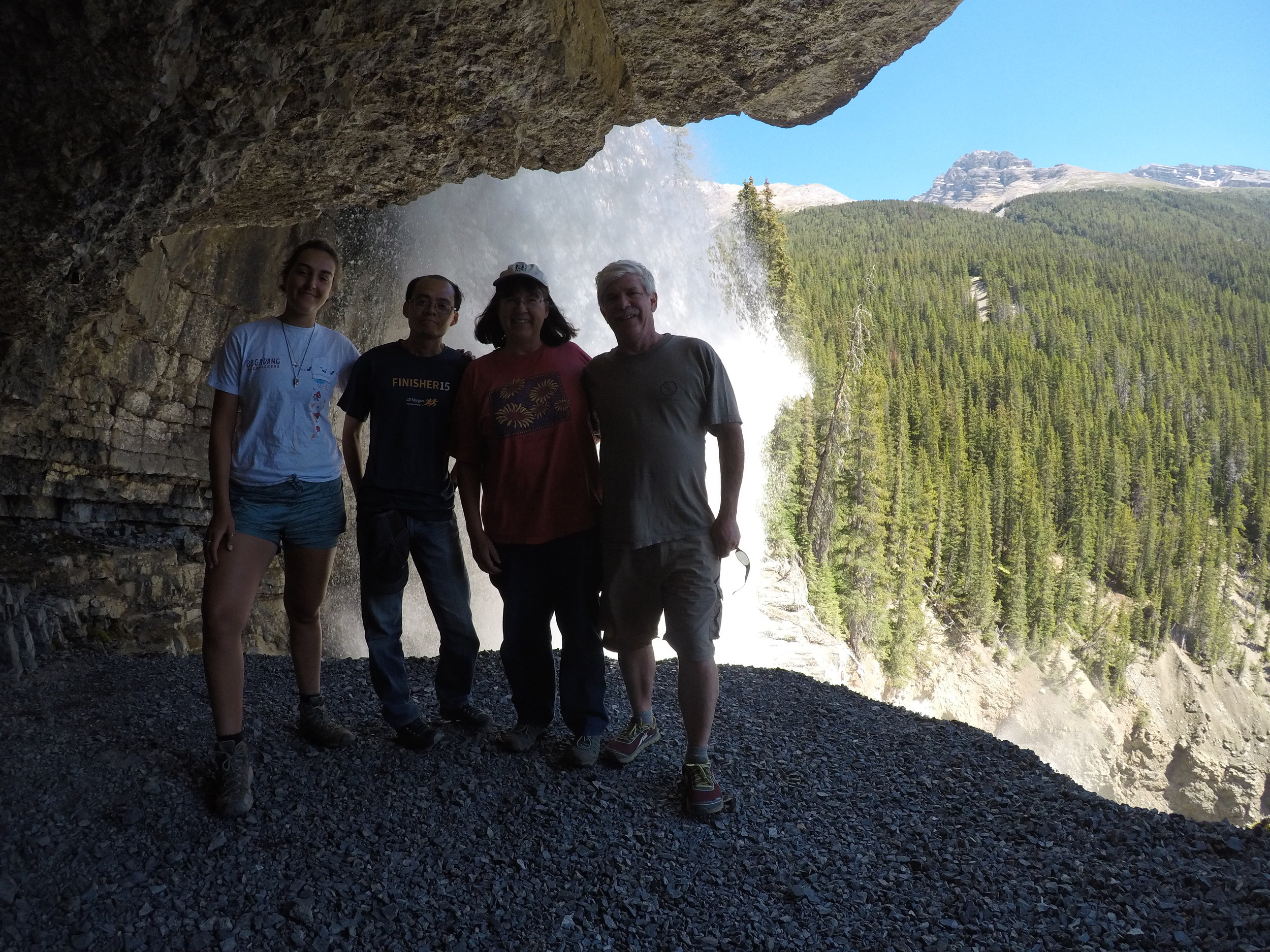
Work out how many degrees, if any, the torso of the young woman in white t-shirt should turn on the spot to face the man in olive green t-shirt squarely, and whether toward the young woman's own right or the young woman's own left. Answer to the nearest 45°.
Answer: approximately 90° to the young woman's own left

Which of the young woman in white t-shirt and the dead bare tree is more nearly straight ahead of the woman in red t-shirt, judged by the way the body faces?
the young woman in white t-shirt

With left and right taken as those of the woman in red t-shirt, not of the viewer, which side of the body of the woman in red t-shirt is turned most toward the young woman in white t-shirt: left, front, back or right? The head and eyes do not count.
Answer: right

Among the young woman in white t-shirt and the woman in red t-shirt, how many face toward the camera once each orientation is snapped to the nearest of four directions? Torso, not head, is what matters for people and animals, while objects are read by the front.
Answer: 2

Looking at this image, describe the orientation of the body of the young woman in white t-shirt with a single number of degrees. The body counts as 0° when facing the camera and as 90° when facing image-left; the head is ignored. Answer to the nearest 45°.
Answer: approximately 0°

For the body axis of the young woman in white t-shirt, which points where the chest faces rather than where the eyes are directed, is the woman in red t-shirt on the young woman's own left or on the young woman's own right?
on the young woman's own left

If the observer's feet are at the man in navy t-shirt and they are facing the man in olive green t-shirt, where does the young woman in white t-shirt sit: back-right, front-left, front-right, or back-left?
back-right
